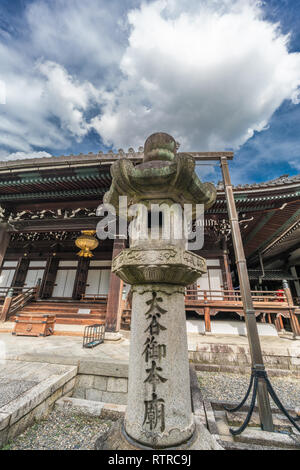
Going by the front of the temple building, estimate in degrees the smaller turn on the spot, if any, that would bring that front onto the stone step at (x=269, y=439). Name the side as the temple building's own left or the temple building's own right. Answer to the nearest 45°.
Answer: approximately 45° to the temple building's own left

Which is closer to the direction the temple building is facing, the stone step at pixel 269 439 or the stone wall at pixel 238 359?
the stone step

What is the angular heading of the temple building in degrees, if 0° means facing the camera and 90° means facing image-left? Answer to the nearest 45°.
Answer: approximately 0°
